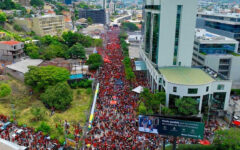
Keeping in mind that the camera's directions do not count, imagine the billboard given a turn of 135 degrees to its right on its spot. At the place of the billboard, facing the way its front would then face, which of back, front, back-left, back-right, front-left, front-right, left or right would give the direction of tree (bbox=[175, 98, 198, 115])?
front-right

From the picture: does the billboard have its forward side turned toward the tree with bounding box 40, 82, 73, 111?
no

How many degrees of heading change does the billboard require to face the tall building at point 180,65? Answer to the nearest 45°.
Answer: approximately 180°

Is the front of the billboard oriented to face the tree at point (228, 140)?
no

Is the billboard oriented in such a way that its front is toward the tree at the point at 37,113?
no

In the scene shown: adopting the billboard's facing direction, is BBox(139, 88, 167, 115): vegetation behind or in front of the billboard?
behind

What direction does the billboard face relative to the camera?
toward the camera
